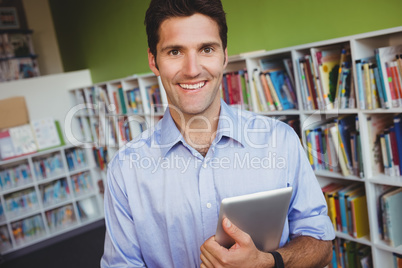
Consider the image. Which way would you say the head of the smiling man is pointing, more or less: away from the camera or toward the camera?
toward the camera

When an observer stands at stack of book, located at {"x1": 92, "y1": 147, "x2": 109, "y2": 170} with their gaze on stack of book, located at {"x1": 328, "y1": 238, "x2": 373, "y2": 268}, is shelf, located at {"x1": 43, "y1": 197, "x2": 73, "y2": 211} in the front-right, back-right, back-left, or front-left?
back-right

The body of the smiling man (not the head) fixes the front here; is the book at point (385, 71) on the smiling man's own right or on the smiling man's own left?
on the smiling man's own left

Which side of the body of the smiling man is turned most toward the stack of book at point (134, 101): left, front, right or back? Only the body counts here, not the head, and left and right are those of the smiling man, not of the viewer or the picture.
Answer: back

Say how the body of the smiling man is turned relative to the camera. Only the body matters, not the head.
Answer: toward the camera

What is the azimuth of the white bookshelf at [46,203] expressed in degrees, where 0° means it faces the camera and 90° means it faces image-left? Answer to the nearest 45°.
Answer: approximately 315°

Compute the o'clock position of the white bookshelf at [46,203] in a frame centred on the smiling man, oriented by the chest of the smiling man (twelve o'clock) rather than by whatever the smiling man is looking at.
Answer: The white bookshelf is roughly at 5 o'clock from the smiling man.

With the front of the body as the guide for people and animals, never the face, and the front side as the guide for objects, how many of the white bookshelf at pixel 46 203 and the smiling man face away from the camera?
0

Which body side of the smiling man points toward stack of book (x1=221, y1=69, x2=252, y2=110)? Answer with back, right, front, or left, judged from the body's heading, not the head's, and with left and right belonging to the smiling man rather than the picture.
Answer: back

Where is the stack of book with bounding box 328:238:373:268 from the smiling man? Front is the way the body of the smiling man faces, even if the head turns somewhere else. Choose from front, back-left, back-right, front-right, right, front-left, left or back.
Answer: back-left
